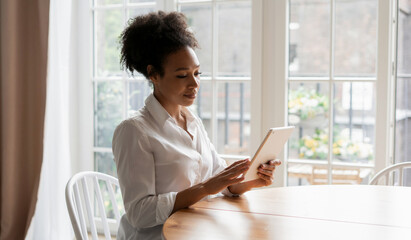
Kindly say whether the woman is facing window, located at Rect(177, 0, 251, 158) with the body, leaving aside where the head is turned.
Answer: no

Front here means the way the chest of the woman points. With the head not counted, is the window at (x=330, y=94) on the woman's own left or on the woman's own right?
on the woman's own left

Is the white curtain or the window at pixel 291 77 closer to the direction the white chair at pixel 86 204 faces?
the window

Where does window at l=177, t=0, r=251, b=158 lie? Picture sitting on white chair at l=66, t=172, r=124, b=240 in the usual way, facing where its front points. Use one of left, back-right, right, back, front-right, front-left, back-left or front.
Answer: left

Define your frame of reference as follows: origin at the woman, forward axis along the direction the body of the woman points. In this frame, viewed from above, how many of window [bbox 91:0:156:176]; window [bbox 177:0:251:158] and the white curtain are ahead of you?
0

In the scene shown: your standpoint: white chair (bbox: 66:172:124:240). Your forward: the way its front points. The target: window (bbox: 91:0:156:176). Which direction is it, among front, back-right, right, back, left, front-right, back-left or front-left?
back-left

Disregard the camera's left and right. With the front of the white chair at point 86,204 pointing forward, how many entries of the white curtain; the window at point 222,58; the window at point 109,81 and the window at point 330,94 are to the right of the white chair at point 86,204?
0

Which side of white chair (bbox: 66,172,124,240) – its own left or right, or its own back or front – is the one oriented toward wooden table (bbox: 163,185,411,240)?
front

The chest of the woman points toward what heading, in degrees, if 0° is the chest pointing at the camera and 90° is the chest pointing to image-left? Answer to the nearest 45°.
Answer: approximately 315°

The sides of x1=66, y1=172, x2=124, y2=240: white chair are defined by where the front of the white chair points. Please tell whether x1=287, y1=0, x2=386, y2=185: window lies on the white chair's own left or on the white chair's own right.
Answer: on the white chair's own left

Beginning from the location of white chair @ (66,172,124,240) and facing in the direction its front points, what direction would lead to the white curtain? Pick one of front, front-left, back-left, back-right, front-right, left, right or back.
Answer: back-left

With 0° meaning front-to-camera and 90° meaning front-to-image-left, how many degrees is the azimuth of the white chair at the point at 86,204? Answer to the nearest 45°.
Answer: approximately 315°

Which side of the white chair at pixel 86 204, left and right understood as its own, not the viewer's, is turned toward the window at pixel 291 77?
left
